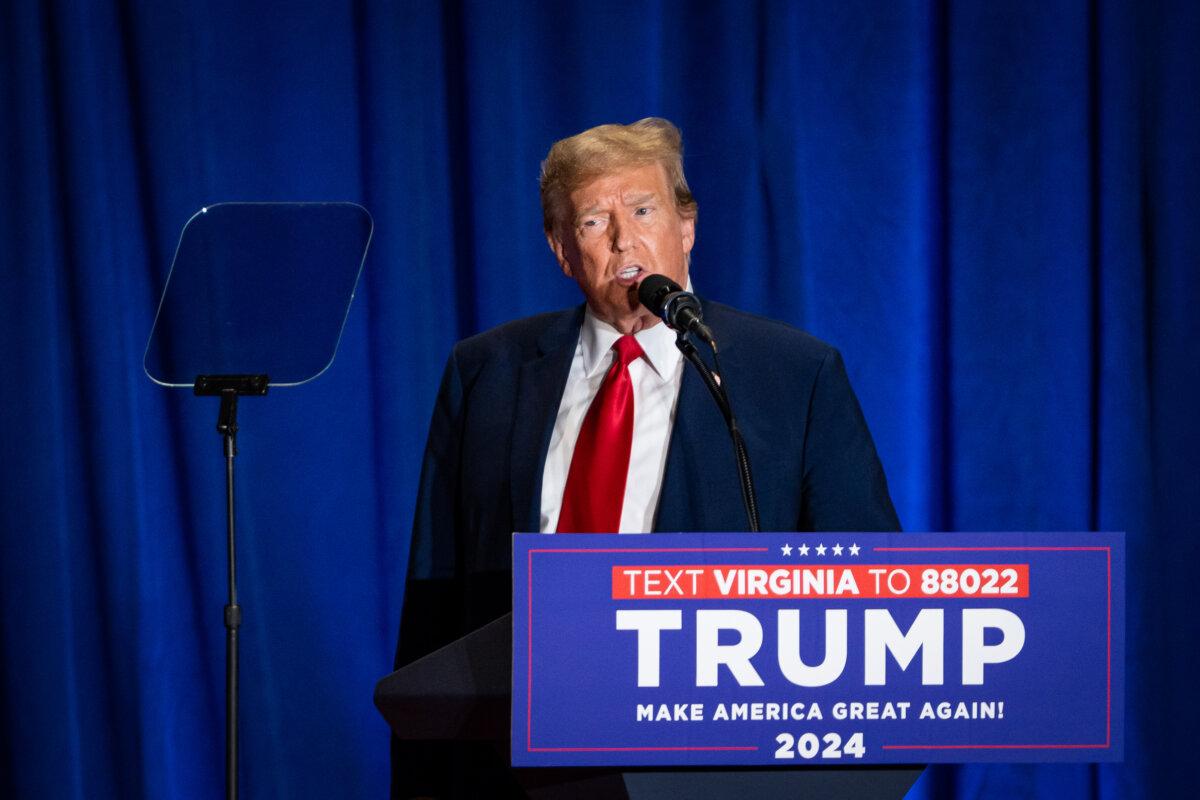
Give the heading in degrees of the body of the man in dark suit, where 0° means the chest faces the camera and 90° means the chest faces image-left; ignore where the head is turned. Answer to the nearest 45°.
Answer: approximately 0°

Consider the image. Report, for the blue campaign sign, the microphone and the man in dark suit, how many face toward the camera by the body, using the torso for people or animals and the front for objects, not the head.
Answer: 2

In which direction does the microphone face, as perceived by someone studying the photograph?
facing away from the viewer and to the left of the viewer

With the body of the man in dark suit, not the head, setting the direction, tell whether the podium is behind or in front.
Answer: in front

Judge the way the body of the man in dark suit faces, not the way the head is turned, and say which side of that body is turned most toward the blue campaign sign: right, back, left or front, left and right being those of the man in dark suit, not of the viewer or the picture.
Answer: front

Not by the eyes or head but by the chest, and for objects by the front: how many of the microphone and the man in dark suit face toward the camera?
1
